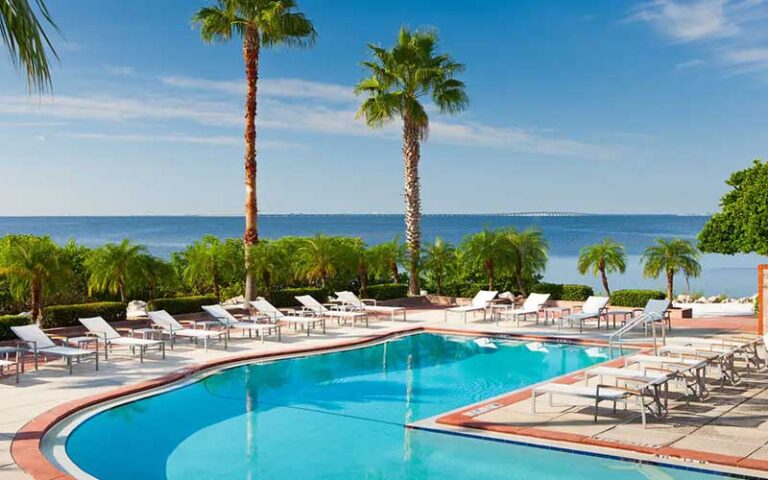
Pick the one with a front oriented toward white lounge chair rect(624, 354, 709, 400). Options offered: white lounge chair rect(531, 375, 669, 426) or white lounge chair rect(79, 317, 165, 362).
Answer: white lounge chair rect(79, 317, 165, 362)

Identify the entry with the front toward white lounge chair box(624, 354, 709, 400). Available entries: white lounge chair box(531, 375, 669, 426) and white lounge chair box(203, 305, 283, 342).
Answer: white lounge chair box(203, 305, 283, 342)

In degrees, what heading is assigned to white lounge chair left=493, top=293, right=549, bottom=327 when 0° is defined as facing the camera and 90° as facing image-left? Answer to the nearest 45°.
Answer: approximately 45°

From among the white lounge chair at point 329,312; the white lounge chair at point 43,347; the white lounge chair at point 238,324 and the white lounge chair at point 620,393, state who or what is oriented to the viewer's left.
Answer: the white lounge chair at point 620,393

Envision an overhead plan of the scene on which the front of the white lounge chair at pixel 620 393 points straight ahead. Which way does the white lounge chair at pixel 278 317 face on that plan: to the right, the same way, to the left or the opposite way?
the opposite way

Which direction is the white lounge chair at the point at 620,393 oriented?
to the viewer's left

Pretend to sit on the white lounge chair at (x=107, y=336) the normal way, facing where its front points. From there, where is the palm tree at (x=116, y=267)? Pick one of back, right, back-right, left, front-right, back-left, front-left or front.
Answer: back-left

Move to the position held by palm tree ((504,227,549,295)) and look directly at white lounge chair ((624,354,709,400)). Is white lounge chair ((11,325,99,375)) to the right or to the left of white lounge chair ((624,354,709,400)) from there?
right

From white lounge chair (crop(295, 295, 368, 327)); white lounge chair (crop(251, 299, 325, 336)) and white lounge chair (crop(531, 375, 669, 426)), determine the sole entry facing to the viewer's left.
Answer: white lounge chair (crop(531, 375, 669, 426))

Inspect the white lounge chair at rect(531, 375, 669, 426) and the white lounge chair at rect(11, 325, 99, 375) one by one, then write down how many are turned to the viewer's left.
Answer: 1
